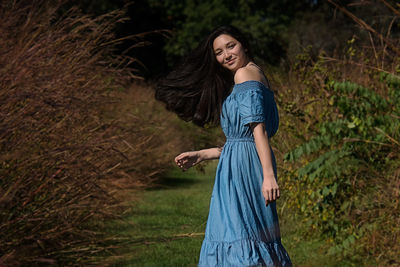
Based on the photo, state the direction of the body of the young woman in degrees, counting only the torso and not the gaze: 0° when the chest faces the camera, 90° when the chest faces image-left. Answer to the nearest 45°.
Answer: approximately 90°

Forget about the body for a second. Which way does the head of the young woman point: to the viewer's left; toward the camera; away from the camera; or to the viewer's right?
toward the camera
